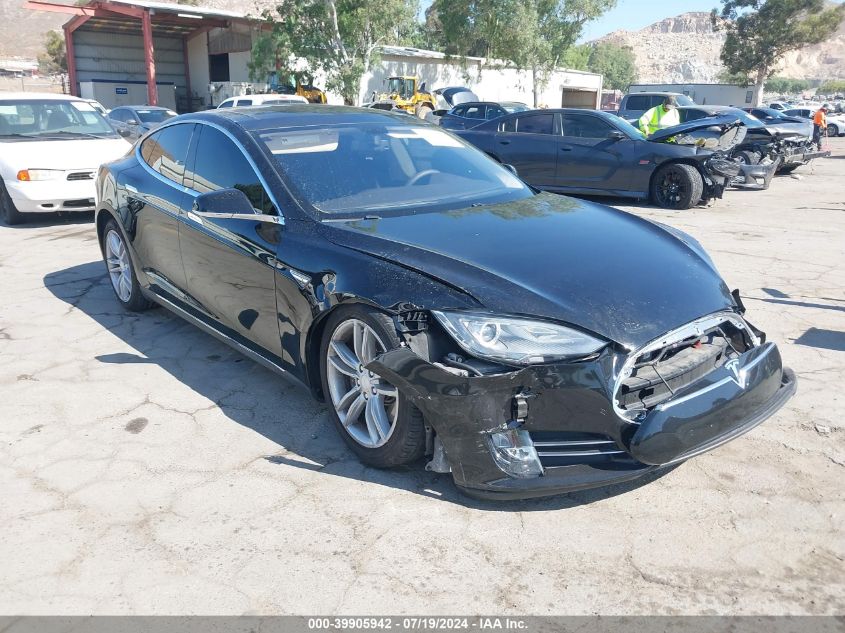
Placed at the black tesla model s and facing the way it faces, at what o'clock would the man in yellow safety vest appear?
The man in yellow safety vest is roughly at 8 o'clock from the black tesla model s.

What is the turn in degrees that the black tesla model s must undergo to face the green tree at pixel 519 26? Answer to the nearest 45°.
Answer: approximately 135° to its left

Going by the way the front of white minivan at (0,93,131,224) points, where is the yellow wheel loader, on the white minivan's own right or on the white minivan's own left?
on the white minivan's own left

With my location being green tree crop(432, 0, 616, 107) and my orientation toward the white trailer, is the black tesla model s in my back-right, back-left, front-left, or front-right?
back-right

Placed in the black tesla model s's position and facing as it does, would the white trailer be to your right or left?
on your left

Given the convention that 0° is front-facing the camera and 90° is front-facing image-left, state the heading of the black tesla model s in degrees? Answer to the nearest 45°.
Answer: approximately 315°

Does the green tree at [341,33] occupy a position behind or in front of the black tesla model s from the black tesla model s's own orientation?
behind

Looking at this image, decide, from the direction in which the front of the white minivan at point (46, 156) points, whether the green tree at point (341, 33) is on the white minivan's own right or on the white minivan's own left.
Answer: on the white minivan's own left

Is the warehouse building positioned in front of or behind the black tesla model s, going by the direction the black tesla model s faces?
behind

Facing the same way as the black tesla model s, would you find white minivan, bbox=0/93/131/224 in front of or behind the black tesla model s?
behind
